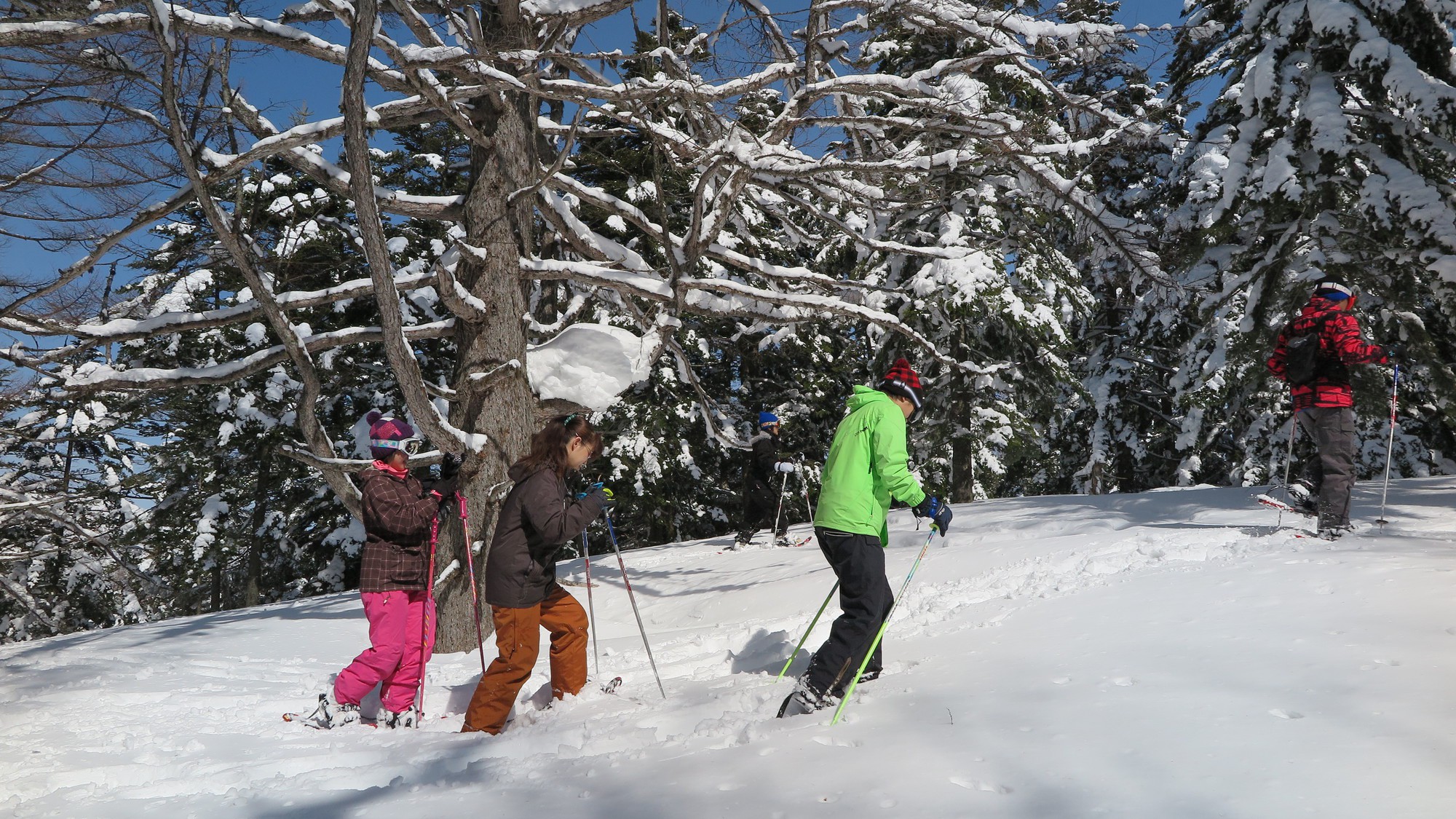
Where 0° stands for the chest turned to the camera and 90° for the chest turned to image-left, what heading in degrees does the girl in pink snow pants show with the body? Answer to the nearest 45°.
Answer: approximately 270°

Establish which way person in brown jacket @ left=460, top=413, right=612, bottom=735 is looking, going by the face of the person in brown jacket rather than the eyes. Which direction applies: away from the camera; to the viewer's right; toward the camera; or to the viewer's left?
to the viewer's right

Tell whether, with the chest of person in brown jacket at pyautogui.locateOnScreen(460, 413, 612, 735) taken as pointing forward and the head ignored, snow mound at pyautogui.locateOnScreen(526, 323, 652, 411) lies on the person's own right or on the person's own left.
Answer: on the person's own left

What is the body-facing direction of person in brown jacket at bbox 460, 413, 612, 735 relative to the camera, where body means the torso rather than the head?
to the viewer's right

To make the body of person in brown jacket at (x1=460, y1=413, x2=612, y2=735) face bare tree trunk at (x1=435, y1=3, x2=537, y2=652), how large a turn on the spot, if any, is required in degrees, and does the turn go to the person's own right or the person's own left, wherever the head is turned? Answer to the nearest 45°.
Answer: approximately 90° to the person's own left

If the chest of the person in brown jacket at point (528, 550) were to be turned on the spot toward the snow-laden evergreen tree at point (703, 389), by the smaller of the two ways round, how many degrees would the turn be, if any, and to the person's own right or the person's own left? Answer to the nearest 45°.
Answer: approximately 90° to the person's own left

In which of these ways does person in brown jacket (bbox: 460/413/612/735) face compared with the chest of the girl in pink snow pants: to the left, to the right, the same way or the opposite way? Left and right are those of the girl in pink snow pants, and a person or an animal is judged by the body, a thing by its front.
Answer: the same way
